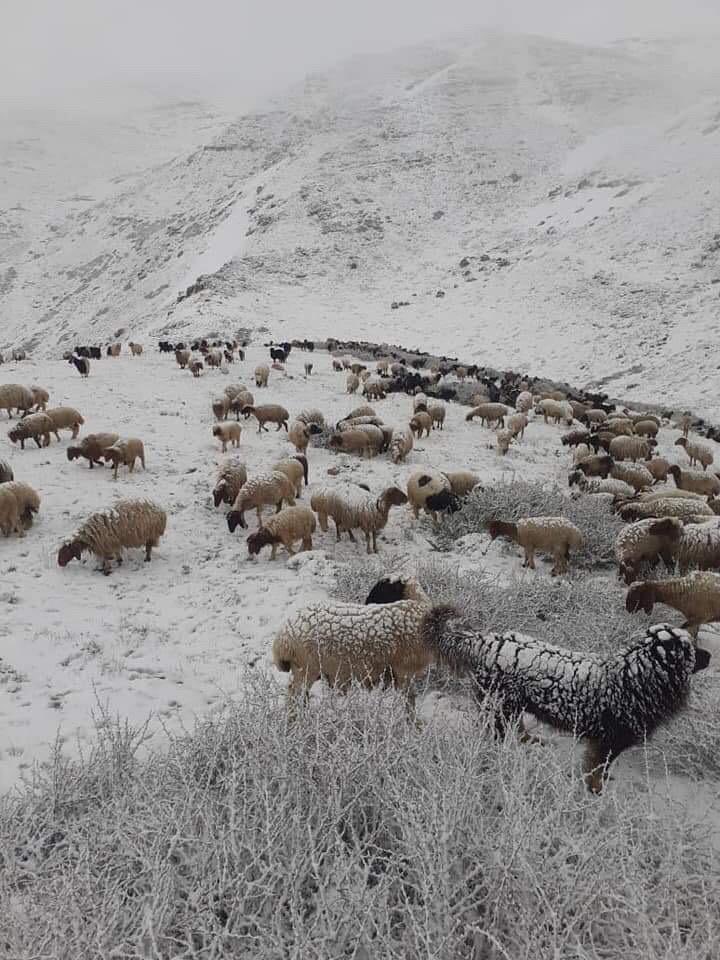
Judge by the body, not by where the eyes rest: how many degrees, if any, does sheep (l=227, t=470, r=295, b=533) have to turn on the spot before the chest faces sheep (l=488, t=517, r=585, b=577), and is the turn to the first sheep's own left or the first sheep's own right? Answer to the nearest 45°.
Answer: approximately 90° to the first sheep's own left

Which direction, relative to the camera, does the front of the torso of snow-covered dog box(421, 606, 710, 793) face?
to the viewer's right

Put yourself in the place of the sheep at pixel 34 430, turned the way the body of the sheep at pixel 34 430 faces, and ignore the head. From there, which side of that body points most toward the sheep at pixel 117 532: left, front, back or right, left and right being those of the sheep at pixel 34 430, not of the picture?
left

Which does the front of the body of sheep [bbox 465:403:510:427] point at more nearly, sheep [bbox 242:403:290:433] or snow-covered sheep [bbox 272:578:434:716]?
the sheep

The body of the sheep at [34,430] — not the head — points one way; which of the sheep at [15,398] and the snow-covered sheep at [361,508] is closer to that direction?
the sheep

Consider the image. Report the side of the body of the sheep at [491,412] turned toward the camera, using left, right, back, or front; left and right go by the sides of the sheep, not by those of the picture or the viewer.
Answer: left
